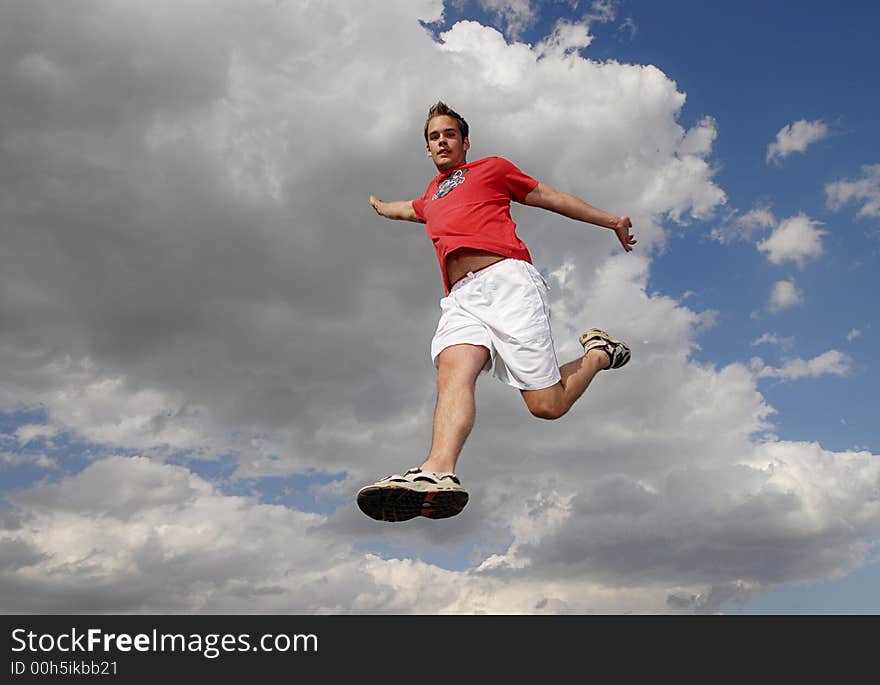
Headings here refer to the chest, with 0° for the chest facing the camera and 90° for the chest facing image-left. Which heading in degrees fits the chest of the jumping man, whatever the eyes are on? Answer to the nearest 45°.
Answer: approximately 45°

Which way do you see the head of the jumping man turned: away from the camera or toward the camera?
toward the camera
